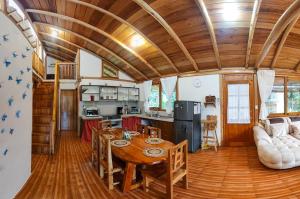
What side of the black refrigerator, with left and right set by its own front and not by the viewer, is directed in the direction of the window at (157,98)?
right

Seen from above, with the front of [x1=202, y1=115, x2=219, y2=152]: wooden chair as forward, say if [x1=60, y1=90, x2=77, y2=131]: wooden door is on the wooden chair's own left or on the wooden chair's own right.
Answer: on the wooden chair's own right

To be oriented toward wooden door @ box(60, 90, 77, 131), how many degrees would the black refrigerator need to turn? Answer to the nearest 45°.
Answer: approximately 90° to its right

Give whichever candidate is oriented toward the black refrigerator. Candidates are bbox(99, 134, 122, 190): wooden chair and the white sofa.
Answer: the wooden chair

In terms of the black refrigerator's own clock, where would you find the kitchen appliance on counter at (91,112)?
The kitchen appliance on counter is roughly at 2 o'clock from the black refrigerator.

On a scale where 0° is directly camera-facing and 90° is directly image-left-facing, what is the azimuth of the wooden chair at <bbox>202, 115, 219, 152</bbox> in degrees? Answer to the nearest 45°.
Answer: approximately 45°

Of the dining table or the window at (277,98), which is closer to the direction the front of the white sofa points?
the dining table

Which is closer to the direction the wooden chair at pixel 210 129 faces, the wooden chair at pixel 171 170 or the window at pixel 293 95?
the wooden chair

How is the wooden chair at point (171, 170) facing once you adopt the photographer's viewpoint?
facing away from the viewer and to the left of the viewer

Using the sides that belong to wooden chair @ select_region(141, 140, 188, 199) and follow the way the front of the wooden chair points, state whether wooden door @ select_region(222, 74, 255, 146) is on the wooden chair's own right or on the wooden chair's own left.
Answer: on the wooden chair's own right

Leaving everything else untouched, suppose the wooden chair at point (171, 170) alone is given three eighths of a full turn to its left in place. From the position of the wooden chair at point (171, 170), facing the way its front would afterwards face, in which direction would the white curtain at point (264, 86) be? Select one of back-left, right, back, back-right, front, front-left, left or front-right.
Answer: back-left

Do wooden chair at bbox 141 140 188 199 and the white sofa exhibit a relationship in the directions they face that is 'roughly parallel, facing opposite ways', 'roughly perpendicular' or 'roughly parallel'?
roughly perpendicular
